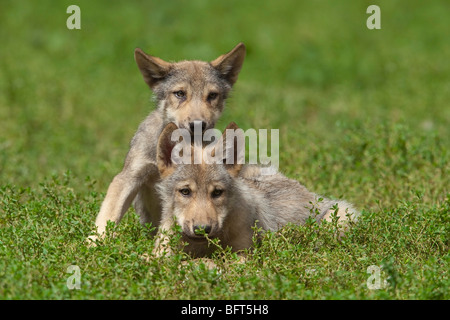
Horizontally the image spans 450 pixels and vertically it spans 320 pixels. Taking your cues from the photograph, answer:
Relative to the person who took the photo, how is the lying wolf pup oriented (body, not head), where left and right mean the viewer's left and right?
facing the viewer and to the left of the viewer

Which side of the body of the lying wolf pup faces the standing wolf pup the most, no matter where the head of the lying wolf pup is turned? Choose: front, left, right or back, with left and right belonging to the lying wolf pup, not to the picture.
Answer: right
